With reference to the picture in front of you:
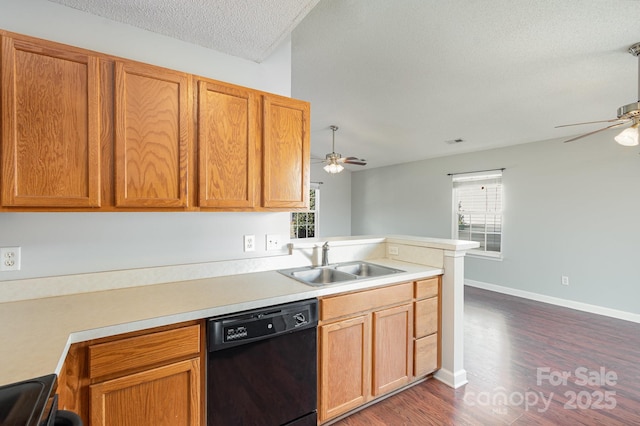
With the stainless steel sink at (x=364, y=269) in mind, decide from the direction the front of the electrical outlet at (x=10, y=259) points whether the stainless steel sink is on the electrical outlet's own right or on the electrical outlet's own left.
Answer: on the electrical outlet's own left

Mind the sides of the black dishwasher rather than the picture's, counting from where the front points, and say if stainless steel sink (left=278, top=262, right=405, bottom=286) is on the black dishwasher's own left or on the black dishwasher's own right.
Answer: on the black dishwasher's own left

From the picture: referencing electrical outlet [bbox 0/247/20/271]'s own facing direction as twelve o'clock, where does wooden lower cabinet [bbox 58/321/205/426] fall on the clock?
The wooden lower cabinet is roughly at 11 o'clock from the electrical outlet.

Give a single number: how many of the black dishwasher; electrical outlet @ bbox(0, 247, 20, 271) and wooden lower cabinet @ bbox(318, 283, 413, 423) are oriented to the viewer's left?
0

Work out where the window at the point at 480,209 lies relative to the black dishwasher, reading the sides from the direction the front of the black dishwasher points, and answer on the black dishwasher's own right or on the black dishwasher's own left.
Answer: on the black dishwasher's own left

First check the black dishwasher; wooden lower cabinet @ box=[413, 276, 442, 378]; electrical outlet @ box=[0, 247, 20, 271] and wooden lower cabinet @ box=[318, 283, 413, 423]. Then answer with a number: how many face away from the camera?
0

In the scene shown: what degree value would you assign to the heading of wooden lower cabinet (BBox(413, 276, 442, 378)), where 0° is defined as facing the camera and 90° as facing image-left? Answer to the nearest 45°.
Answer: approximately 315°

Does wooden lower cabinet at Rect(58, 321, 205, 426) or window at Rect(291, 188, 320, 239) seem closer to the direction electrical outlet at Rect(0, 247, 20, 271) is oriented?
the wooden lower cabinet

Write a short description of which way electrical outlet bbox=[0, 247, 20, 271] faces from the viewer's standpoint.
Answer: facing the viewer

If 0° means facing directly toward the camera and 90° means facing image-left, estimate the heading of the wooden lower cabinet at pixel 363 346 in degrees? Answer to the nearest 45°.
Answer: approximately 315°

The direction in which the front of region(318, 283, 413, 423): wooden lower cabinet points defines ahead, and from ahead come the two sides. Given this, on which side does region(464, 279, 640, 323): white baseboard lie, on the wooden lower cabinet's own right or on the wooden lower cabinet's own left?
on the wooden lower cabinet's own left

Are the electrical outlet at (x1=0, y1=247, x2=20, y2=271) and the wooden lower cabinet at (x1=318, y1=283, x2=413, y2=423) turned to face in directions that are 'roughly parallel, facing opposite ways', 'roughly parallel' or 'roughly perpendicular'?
roughly parallel

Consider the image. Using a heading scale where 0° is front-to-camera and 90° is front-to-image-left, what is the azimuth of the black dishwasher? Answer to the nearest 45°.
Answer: approximately 315°

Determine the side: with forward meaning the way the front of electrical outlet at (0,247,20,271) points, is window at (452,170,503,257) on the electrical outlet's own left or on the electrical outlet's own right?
on the electrical outlet's own left

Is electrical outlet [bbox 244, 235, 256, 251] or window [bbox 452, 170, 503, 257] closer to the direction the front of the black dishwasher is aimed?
the window
